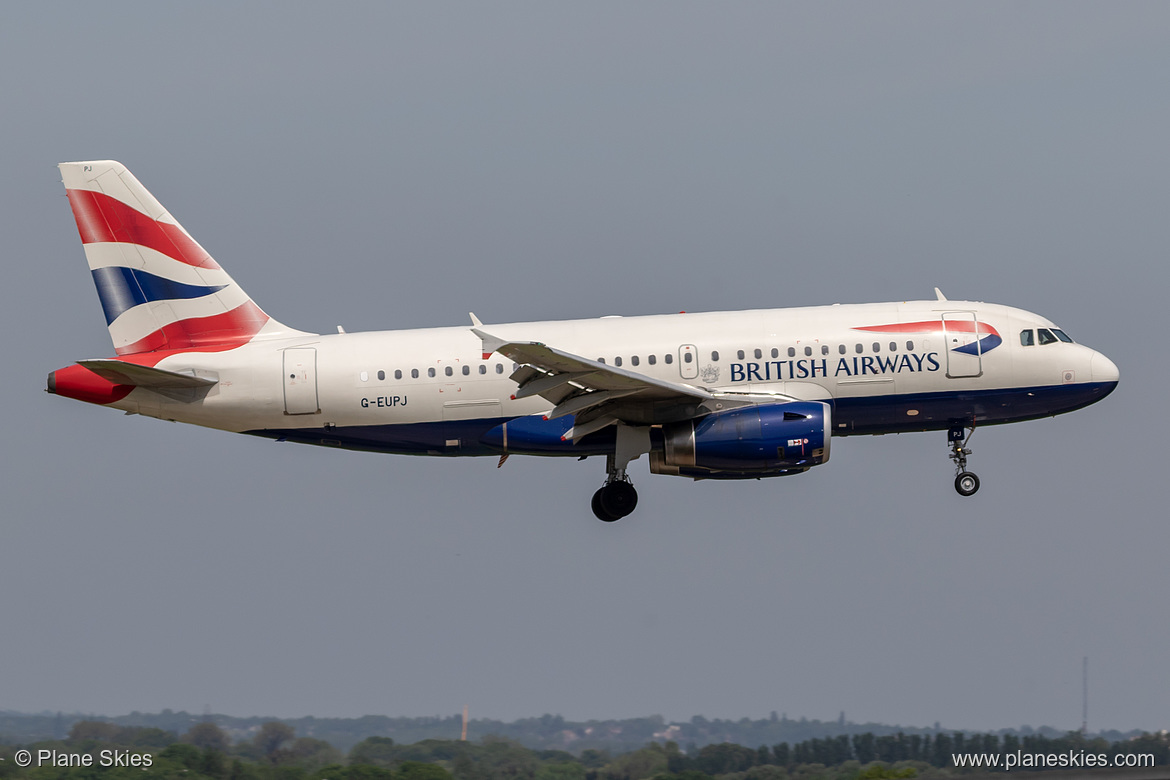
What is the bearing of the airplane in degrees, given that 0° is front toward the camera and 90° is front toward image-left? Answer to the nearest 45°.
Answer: approximately 270°
